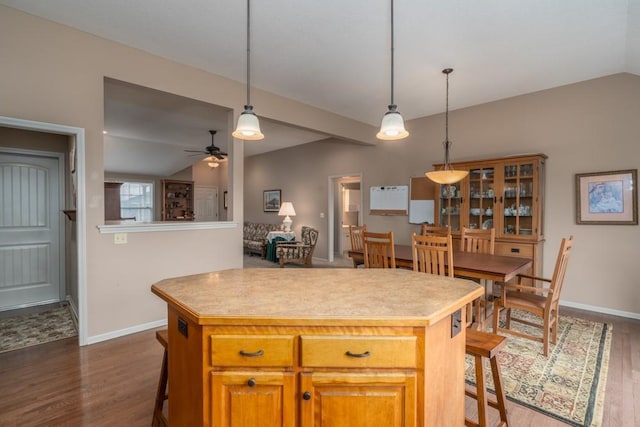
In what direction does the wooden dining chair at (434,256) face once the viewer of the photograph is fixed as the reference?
facing away from the viewer and to the right of the viewer

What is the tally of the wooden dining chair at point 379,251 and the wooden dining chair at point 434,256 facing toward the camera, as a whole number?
0

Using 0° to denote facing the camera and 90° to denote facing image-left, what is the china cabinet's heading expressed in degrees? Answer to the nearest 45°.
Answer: approximately 45°

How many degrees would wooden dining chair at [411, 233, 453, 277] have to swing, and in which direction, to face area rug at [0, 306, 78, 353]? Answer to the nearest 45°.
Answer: approximately 135° to its left

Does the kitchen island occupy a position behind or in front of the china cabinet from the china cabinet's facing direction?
in front

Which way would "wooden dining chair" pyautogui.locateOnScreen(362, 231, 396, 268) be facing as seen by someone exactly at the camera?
facing away from the viewer and to the right of the viewer

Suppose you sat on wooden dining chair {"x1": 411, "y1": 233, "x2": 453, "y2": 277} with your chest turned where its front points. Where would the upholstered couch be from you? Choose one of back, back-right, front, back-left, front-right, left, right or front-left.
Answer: left

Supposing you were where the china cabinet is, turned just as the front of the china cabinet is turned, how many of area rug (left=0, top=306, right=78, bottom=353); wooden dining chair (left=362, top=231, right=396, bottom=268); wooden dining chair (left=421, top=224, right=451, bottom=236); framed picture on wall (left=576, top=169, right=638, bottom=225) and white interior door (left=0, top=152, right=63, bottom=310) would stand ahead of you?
4

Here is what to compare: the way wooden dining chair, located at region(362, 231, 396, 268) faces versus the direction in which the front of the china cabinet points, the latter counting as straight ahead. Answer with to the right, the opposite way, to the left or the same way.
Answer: the opposite way

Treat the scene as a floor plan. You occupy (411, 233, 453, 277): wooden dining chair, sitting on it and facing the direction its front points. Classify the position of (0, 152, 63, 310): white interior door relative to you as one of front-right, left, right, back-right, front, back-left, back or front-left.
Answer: back-left

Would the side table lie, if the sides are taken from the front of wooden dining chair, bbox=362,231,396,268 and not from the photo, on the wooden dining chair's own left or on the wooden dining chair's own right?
on the wooden dining chair's own left

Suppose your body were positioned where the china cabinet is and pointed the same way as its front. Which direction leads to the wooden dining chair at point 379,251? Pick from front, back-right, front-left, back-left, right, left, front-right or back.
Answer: front

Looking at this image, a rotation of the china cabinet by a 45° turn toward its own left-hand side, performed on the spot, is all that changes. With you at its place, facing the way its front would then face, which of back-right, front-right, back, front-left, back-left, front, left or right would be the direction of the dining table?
front

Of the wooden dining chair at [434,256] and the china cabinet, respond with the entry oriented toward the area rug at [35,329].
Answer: the china cabinet

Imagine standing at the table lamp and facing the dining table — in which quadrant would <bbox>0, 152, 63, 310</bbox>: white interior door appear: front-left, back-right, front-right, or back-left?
front-right

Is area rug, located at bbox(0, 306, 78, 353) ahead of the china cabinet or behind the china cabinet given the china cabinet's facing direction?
ahead
